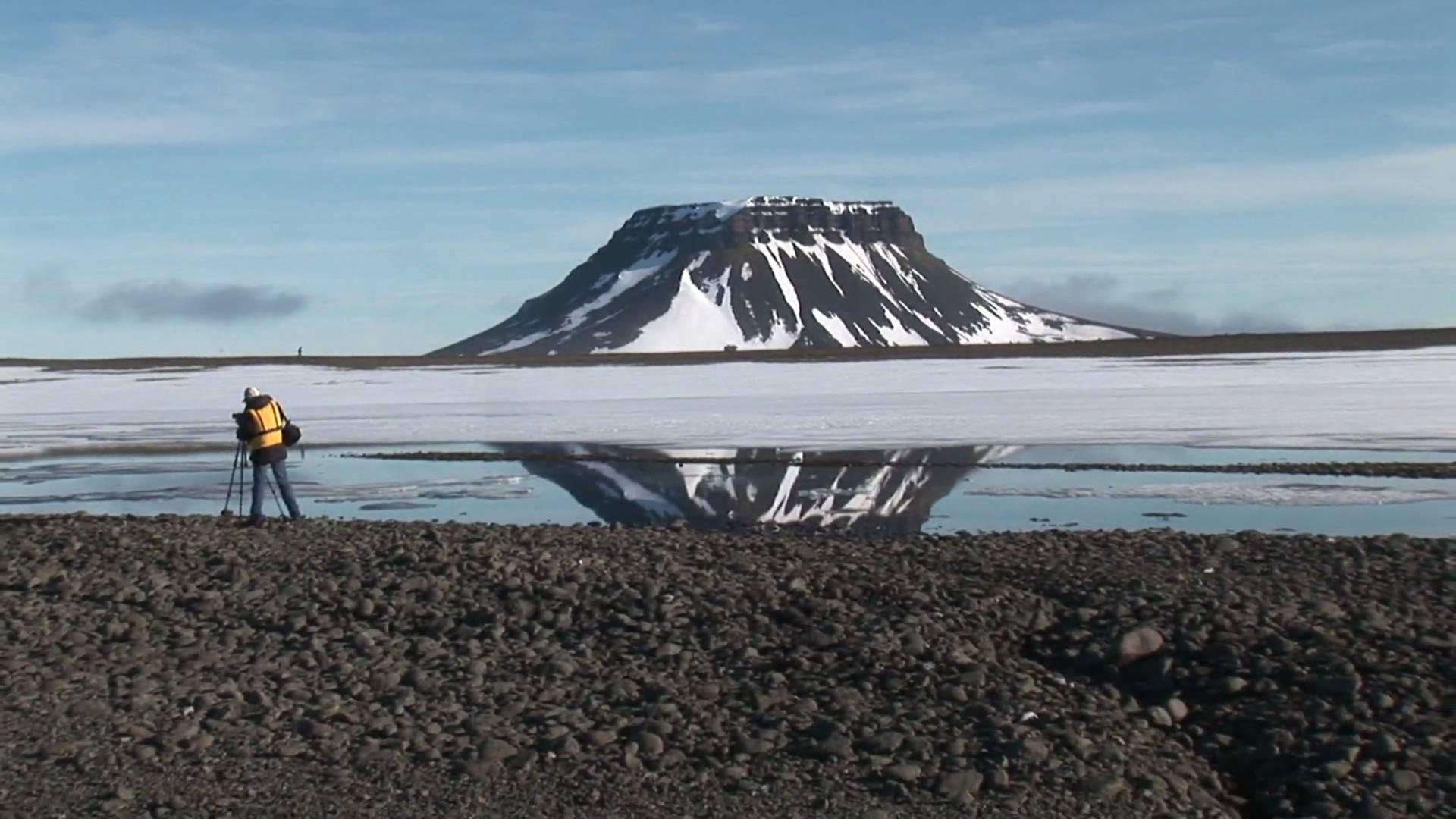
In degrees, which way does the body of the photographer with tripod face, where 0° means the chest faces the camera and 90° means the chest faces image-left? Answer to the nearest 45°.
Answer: approximately 135°
